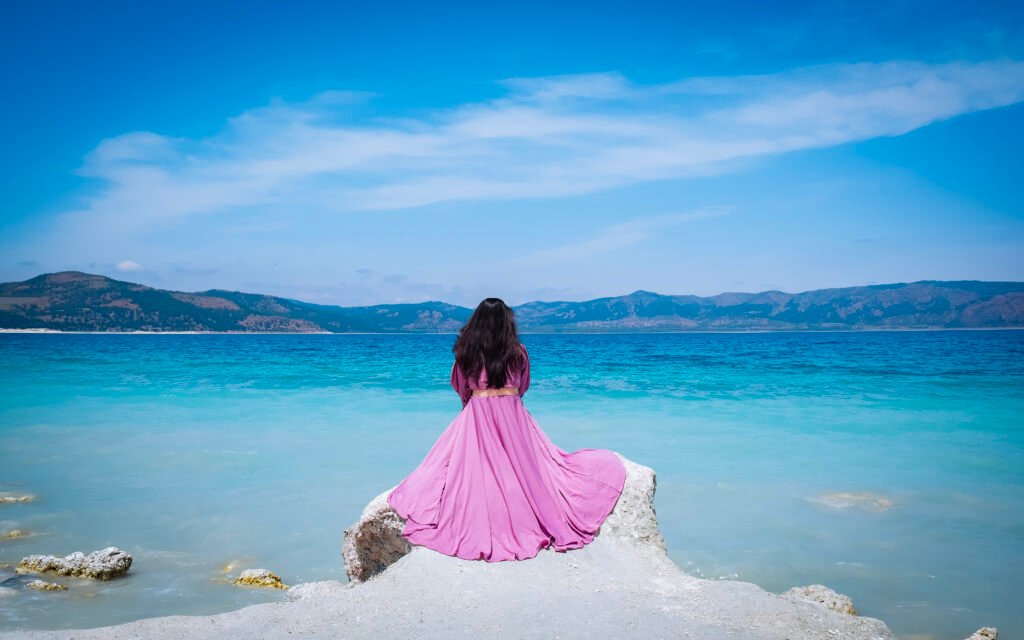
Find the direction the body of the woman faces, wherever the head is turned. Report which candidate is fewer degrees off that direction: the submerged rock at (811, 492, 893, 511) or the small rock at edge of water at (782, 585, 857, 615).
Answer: the submerged rock

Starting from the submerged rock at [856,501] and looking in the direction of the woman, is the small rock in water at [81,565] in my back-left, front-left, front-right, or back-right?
front-right

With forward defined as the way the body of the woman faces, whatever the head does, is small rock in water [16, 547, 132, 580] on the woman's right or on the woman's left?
on the woman's left

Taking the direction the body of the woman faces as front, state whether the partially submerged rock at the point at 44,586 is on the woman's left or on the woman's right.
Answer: on the woman's left

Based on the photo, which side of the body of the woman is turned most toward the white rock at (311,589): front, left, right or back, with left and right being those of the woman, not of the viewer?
left

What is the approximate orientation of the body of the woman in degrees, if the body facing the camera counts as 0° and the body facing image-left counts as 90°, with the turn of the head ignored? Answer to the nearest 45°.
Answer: approximately 180°

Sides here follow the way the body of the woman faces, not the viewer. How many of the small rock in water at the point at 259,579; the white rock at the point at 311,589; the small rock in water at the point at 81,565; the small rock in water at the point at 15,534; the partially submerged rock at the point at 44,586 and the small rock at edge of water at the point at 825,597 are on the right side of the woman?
1

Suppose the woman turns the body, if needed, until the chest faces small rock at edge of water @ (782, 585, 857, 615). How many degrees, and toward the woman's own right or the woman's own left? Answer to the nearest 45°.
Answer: approximately 90° to the woman's own right

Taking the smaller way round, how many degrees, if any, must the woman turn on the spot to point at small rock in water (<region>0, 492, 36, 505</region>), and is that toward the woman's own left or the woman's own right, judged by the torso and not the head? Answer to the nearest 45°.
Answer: approximately 45° to the woman's own left

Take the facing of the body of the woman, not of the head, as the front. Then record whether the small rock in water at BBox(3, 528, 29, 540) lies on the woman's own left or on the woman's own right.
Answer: on the woman's own left

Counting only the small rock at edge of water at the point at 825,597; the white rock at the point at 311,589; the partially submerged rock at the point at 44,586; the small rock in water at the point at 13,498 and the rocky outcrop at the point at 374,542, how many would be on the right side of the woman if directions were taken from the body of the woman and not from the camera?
1

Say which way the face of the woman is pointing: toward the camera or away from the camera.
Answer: away from the camera

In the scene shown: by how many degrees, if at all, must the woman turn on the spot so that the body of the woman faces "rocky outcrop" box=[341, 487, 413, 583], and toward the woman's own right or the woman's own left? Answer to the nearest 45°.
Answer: approximately 90° to the woman's own left
